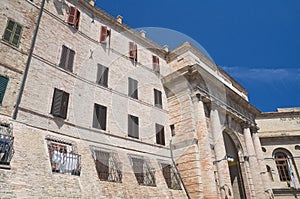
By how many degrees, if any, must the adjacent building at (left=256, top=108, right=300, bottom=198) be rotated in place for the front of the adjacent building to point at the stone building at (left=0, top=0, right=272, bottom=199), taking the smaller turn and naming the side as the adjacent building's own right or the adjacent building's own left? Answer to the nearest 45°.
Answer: approximately 45° to the adjacent building's own right

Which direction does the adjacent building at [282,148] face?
toward the camera

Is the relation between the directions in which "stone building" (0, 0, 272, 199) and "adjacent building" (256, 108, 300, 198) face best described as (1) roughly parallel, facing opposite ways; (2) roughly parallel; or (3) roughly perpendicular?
roughly perpendicular

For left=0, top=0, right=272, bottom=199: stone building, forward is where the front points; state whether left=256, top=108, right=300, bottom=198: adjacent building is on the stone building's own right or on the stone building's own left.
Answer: on the stone building's own left
